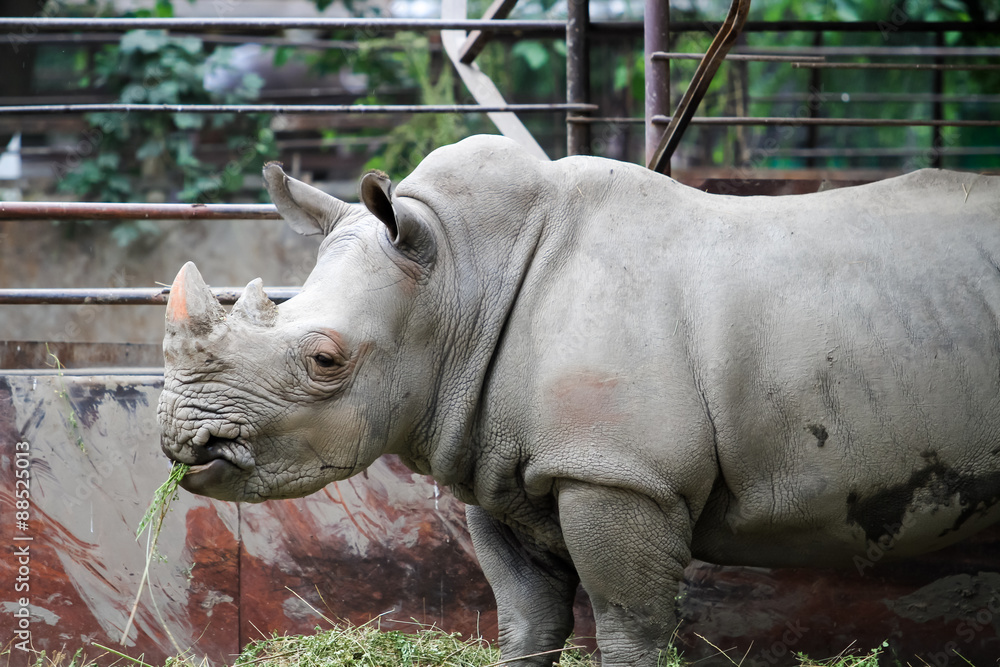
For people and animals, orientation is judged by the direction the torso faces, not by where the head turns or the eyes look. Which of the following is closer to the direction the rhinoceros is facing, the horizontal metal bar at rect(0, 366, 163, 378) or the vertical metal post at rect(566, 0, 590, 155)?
the horizontal metal bar

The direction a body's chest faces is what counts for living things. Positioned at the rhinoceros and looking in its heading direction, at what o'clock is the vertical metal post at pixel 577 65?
The vertical metal post is roughly at 3 o'clock from the rhinoceros.

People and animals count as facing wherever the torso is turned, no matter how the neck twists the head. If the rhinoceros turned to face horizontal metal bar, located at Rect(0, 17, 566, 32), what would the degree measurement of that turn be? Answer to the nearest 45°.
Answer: approximately 45° to its right

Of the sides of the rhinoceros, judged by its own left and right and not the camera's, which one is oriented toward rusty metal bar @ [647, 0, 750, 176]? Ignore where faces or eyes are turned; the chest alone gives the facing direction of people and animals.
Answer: right

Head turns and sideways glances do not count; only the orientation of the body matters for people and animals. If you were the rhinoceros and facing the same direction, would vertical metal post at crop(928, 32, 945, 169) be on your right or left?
on your right

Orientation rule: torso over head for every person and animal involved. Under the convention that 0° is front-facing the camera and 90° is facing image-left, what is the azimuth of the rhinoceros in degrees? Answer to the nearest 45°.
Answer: approximately 90°

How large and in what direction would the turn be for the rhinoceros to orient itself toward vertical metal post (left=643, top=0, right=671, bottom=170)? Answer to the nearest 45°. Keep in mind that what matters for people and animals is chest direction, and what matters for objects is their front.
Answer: approximately 90° to its right

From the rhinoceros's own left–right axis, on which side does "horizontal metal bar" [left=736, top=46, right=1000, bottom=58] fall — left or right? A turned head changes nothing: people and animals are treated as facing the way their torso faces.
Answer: on its right
